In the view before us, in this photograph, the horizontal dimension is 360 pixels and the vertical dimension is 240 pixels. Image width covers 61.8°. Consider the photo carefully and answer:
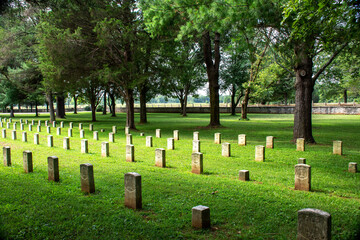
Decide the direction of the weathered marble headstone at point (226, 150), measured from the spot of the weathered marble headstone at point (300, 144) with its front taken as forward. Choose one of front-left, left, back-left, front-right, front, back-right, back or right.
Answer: front-right

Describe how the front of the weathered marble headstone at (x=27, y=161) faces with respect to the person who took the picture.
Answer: facing the viewer and to the left of the viewer

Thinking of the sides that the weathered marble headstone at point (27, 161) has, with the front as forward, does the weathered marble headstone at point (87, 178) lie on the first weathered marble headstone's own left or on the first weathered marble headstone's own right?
on the first weathered marble headstone's own left

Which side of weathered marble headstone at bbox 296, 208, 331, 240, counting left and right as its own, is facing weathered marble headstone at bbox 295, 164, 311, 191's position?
back

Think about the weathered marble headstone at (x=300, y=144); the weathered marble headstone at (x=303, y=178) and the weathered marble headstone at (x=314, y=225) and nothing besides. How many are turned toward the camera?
3

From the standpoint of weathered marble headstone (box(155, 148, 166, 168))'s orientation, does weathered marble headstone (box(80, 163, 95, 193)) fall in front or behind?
in front

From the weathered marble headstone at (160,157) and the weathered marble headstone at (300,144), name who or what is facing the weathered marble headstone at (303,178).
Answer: the weathered marble headstone at (300,144)

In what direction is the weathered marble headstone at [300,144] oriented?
toward the camera

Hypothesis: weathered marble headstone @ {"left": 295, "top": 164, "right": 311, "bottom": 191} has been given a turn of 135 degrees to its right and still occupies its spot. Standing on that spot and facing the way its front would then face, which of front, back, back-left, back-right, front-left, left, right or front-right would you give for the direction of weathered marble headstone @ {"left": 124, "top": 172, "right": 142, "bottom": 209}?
left

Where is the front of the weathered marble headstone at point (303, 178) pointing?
toward the camera

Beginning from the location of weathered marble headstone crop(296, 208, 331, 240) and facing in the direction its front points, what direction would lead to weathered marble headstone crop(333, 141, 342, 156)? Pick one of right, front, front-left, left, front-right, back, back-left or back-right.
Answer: back

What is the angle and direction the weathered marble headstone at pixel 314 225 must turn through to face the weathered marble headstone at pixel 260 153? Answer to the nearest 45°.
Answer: approximately 180°

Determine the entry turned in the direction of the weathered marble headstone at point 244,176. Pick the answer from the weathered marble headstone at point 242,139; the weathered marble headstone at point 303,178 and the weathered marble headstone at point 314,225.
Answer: the weathered marble headstone at point 242,139

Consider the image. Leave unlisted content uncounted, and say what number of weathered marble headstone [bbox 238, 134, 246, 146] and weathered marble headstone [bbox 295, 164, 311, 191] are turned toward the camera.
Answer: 2

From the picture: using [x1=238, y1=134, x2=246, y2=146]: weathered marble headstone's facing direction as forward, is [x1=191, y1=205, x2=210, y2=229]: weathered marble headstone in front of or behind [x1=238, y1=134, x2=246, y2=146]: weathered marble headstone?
in front

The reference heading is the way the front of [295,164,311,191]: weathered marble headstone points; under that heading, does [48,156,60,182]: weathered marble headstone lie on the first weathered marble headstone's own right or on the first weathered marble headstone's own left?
on the first weathered marble headstone's own right

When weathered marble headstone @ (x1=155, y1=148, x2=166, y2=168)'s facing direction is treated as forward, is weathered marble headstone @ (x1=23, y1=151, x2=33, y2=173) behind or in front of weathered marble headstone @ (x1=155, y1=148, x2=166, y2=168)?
in front

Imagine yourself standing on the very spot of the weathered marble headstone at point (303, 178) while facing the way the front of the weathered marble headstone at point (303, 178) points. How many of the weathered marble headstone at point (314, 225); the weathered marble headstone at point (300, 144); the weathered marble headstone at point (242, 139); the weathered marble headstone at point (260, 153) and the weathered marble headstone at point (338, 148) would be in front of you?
1
